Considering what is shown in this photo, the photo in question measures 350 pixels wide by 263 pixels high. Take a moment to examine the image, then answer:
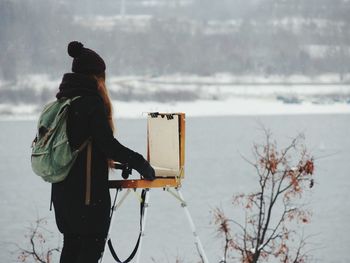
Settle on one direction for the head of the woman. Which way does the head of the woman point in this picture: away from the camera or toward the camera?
away from the camera

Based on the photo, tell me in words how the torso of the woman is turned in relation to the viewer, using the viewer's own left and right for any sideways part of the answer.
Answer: facing away from the viewer and to the right of the viewer
